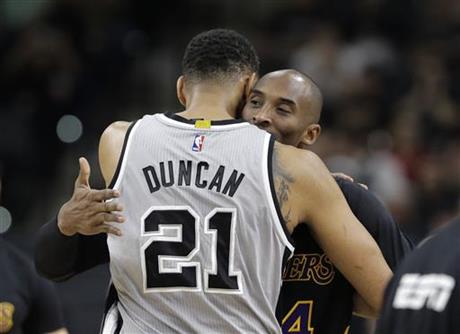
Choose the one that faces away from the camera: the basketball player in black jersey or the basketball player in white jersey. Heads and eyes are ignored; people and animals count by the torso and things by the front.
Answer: the basketball player in white jersey

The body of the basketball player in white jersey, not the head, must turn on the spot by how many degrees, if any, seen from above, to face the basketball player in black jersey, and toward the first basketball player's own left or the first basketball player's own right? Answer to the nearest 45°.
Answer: approximately 45° to the first basketball player's own right

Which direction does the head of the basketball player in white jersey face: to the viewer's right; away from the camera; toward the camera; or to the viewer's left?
away from the camera

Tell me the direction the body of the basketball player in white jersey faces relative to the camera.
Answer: away from the camera

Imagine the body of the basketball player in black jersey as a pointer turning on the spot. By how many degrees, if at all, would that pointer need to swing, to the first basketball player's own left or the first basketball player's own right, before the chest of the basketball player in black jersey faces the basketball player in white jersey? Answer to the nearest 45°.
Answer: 0° — they already face them

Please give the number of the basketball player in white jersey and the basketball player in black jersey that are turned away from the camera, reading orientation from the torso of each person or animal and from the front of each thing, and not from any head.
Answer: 1

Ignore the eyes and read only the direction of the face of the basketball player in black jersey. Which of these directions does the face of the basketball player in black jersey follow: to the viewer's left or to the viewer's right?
to the viewer's left

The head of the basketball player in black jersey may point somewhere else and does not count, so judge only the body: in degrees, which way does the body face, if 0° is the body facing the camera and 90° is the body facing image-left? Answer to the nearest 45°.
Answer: approximately 45°
